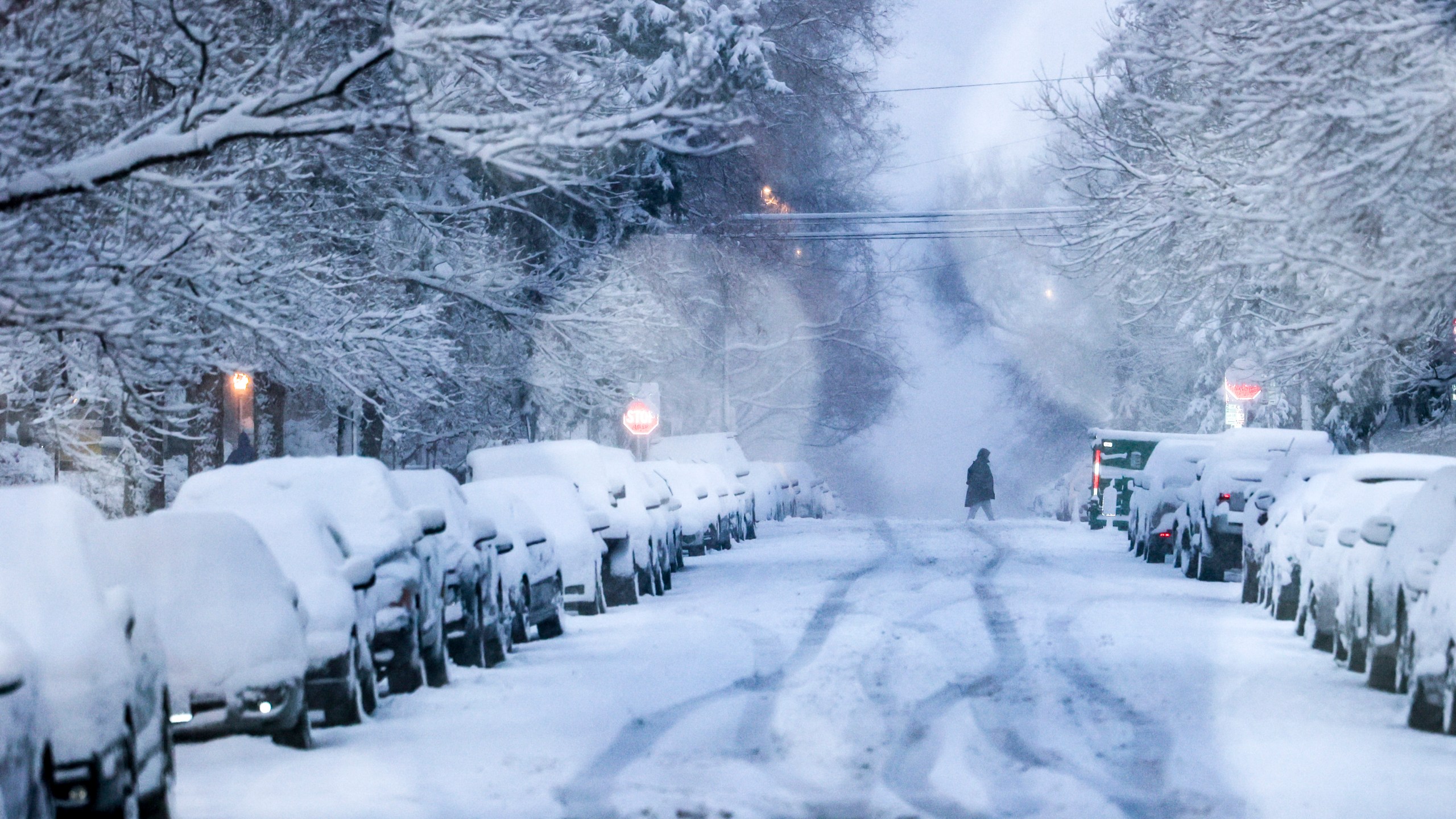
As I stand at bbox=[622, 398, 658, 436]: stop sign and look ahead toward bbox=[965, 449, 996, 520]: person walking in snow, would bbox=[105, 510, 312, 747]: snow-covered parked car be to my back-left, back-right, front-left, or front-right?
back-right

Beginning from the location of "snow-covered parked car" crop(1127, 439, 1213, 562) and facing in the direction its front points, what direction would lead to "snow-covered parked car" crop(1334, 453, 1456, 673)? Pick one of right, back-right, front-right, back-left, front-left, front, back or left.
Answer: back-right

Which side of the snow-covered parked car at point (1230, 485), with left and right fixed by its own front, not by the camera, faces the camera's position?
back

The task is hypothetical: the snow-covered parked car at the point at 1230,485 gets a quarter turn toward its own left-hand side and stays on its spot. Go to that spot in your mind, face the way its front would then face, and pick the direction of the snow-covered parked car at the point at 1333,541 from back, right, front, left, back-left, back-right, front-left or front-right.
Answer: left

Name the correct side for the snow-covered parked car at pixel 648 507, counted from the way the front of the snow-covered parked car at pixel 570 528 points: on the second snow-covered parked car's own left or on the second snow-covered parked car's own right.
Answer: on the second snow-covered parked car's own left

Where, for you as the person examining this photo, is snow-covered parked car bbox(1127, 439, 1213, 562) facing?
facing away from the viewer and to the right of the viewer

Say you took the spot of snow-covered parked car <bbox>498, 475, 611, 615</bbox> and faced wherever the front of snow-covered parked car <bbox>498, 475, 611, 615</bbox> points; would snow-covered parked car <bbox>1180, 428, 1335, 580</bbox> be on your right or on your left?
on your left

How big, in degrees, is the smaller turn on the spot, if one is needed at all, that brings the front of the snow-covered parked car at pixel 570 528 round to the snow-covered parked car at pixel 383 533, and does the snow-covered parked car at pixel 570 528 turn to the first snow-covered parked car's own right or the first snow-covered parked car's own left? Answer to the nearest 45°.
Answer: approximately 45° to the first snow-covered parked car's own right
